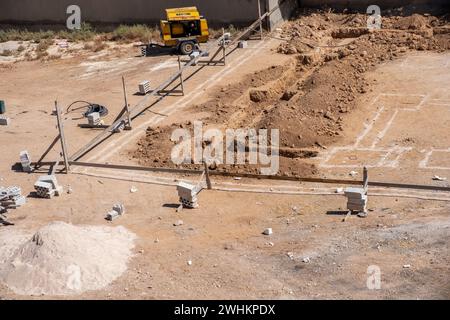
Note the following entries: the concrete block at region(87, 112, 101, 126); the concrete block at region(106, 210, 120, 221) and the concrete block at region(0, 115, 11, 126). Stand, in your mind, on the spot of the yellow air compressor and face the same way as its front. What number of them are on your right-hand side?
0

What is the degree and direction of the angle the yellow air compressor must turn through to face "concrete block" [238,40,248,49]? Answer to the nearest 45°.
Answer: approximately 180°

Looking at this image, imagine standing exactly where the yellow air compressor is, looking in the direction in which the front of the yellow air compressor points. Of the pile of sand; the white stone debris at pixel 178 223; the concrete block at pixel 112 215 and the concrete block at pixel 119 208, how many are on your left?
4

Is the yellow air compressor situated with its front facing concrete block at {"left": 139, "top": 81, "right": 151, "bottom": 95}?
no

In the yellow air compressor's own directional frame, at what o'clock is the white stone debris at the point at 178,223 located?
The white stone debris is roughly at 9 o'clock from the yellow air compressor.

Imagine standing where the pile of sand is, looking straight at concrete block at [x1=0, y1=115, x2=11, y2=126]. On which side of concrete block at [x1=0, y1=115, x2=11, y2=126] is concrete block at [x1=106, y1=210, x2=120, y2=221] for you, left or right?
right

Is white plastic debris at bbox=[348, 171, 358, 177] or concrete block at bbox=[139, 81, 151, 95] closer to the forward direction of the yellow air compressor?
the concrete block

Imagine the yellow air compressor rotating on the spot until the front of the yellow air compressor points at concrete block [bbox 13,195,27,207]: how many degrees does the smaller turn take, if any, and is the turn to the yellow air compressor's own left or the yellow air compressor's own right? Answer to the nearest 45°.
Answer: approximately 90° to the yellow air compressor's own left

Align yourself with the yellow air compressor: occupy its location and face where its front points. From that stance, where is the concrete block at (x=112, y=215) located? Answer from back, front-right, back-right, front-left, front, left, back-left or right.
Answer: left

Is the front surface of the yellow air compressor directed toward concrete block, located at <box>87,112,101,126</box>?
no

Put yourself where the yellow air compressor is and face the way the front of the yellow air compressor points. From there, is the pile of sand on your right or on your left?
on your left

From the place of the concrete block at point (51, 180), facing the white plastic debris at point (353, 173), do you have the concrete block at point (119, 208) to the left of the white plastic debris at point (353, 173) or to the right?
right

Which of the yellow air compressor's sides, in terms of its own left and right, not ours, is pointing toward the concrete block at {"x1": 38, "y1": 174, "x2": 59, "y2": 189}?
left

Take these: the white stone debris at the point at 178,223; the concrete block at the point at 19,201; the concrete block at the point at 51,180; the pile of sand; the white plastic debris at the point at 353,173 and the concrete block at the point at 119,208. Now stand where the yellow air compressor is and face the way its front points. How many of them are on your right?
0

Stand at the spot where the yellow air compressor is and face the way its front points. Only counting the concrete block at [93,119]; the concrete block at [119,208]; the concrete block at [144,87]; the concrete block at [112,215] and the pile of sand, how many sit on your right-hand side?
0

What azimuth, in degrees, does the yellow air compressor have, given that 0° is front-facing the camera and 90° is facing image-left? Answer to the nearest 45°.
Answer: approximately 90°

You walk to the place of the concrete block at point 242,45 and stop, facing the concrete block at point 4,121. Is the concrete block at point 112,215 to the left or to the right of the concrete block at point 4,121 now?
left

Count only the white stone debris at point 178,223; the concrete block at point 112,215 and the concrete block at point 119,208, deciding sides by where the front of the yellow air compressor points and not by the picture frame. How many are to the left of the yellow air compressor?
3
